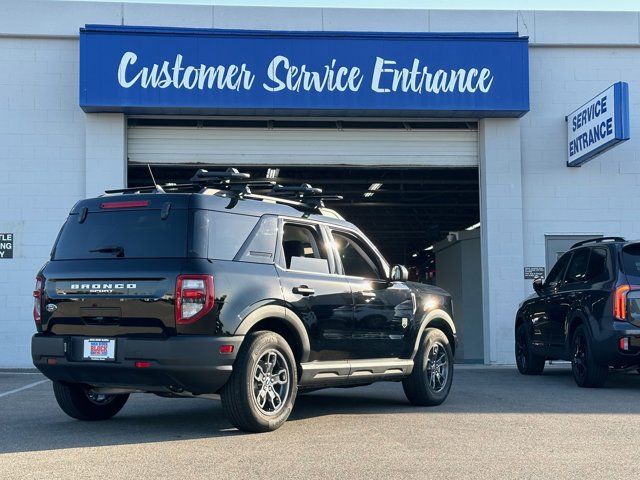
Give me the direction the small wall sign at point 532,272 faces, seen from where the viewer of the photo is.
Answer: facing the viewer

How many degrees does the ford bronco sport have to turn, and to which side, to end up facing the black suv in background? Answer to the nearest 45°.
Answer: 0° — it already faces it

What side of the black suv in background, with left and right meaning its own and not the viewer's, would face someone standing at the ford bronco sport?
left

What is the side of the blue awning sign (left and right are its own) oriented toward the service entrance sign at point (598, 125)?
left

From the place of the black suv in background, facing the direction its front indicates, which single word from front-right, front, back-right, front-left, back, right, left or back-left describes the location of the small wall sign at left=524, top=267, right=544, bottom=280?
front-right

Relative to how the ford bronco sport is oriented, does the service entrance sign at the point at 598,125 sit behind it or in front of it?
in front

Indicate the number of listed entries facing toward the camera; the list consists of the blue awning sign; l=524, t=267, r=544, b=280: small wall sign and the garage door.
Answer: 3

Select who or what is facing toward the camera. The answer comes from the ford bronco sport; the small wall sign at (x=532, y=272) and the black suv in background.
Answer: the small wall sign

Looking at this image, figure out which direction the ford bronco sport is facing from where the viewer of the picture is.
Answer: facing away from the viewer and to the right of the viewer

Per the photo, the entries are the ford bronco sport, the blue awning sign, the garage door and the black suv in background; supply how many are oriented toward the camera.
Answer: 2

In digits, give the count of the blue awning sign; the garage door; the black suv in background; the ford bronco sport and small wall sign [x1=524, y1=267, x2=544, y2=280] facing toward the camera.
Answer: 3

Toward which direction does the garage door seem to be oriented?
toward the camera

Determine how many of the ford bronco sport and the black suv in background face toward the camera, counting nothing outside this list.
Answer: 0

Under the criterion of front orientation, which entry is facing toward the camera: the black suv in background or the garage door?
the garage door

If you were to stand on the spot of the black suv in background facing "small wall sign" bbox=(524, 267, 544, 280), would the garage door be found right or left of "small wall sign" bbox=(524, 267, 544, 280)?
left
